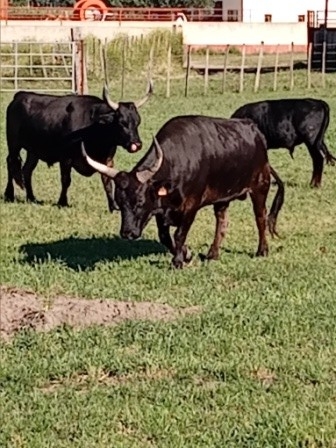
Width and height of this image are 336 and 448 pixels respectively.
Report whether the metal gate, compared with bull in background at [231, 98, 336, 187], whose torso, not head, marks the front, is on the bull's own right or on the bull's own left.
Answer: on the bull's own right

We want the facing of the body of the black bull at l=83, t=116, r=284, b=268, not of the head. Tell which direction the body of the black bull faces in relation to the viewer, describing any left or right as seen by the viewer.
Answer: facing the viewer and to the left of the viewer

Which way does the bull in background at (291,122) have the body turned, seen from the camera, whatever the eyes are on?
to the viewer's left

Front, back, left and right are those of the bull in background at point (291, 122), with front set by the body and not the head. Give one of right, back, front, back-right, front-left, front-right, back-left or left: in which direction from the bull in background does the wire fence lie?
right

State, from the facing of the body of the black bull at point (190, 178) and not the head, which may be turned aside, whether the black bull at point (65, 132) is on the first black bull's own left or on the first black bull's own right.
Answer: on the first black bull's own right

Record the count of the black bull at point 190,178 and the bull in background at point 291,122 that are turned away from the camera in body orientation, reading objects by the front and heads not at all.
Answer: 0

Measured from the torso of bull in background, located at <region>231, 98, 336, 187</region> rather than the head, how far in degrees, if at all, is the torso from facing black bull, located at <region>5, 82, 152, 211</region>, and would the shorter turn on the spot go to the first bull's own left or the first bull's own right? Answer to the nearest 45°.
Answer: approximately 45° to the first bull's own left

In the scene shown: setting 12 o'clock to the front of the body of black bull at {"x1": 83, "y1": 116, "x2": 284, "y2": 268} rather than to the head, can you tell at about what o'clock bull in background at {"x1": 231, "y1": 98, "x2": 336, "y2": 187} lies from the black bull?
The bull in background is roughly at 5 o'clock from the black bull.

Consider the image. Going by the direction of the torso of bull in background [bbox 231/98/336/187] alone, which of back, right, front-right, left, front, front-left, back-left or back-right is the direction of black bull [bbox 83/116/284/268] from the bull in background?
left

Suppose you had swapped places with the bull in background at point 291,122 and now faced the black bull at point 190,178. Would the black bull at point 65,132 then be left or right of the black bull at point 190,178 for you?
right

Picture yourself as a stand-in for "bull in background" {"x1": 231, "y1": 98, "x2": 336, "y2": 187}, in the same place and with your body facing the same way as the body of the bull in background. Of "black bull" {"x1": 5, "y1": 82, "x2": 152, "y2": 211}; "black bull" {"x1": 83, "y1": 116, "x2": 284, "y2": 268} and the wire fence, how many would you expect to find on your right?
1
